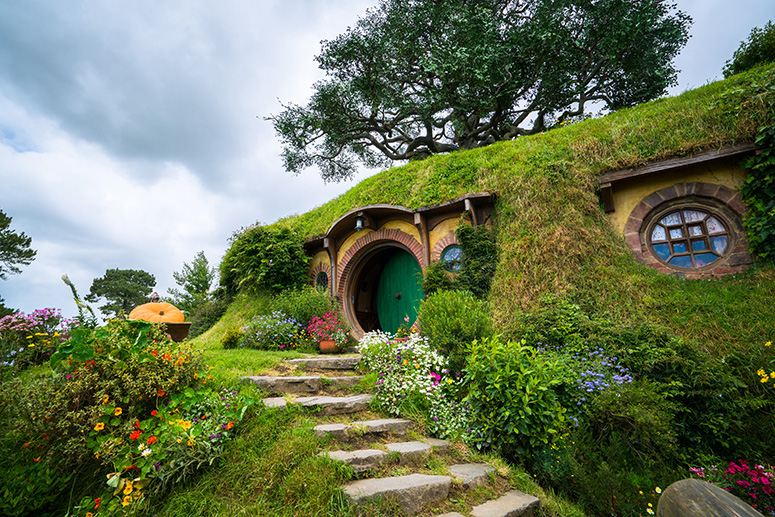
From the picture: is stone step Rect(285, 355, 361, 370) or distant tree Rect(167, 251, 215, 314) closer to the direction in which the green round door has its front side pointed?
the stone step

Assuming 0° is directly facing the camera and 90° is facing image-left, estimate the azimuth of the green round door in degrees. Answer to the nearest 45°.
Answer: approximately 45°

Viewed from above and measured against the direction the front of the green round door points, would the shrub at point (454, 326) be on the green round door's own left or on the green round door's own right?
on the green round door's own left

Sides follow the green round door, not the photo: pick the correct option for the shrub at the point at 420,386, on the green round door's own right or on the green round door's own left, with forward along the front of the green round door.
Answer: on the green round door's own left

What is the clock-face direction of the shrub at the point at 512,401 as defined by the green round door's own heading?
The shrub is roughly at 10 o'clock from the green round door.

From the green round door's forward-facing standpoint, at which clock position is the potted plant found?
The potted plant is roughly at 12 o'clock from the green round door.

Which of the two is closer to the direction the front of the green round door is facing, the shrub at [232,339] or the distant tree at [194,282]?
the shrub

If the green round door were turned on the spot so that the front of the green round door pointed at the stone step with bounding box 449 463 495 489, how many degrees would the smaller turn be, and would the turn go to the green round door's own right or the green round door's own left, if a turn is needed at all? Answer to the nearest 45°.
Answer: approximately 45° to the green round door's own left
